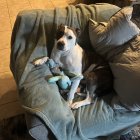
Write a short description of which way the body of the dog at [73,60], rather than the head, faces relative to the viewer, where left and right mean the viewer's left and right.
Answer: facing the viewer and to the left of the viewer
